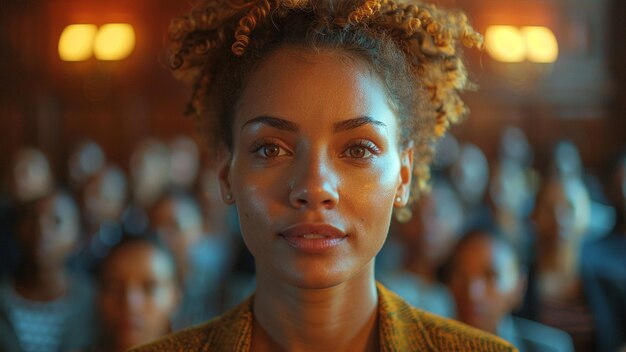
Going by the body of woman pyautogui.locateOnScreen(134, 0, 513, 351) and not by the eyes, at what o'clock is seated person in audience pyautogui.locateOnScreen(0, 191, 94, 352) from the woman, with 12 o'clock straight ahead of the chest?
The seated person in audience is roughly at 5 o'clock from the woman.

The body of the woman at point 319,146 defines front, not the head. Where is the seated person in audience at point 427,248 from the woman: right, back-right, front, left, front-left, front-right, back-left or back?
back

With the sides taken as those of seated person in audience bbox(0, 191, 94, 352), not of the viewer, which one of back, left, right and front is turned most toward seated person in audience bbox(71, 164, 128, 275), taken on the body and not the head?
back

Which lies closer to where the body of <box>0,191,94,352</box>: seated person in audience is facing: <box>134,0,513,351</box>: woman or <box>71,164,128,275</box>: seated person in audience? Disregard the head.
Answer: the woman

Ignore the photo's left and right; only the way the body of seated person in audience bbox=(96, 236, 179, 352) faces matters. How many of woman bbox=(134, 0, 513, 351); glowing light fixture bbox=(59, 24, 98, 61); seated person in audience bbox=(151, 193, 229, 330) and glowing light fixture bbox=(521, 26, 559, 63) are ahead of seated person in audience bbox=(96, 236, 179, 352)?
1

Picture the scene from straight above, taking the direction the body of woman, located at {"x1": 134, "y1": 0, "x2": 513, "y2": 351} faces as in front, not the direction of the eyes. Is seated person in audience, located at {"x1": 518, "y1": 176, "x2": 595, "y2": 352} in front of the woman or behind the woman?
behind

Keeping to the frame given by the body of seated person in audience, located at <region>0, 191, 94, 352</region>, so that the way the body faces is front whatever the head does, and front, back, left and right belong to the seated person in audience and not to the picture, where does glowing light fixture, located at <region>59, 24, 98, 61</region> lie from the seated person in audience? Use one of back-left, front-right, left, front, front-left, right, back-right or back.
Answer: back

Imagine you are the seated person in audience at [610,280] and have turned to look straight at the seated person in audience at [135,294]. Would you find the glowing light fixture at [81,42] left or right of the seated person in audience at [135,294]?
right
